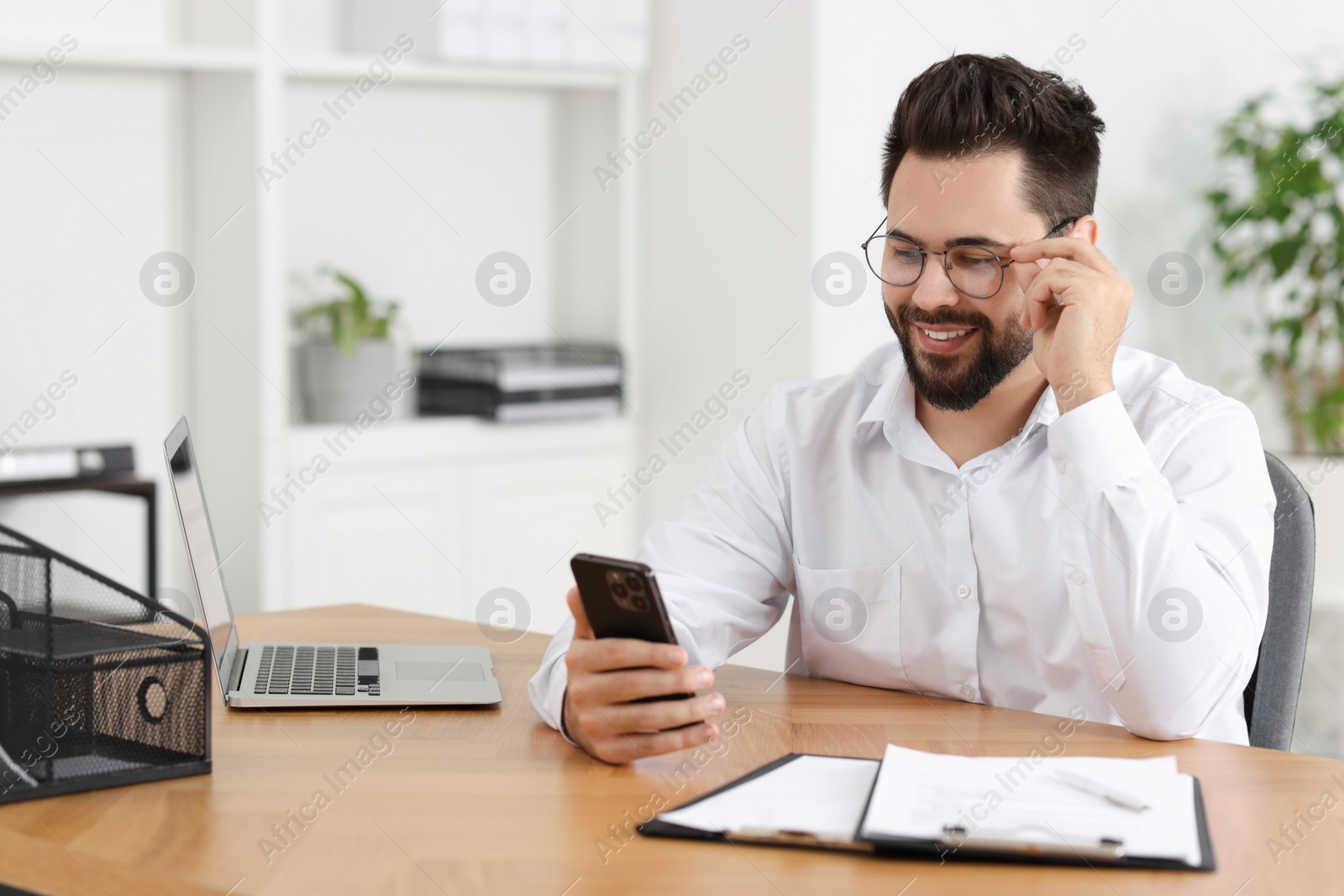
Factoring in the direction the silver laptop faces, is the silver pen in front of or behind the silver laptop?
in front

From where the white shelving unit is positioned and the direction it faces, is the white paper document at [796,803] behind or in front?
in front

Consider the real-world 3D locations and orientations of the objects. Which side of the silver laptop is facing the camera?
right

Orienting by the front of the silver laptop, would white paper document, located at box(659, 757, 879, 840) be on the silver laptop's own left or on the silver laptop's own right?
on the silver laptop's own right

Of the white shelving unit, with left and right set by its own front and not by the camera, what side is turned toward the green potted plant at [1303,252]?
left

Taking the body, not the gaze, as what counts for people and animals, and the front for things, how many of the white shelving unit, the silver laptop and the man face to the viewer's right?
1

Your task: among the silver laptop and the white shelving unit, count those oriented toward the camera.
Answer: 1

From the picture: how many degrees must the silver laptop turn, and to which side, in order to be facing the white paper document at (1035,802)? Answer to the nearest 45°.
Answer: approximately 45° to its right

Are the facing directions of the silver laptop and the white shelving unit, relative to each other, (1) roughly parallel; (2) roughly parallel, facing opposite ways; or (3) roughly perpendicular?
roughly perpendicular

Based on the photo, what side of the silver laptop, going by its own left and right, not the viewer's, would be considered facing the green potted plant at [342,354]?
left

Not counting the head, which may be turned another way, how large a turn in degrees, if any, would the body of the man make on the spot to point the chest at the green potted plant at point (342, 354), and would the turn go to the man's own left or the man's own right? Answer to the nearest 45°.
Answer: approximately 90° to the man's own right

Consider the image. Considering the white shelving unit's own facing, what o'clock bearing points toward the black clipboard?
The black clipboard is roughly at 12 o'clock from the white shelving unit.

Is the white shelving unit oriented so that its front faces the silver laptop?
yes

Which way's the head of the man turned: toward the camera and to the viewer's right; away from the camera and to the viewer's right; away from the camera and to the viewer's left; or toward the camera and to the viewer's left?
toward the camera and to the viewer's left
